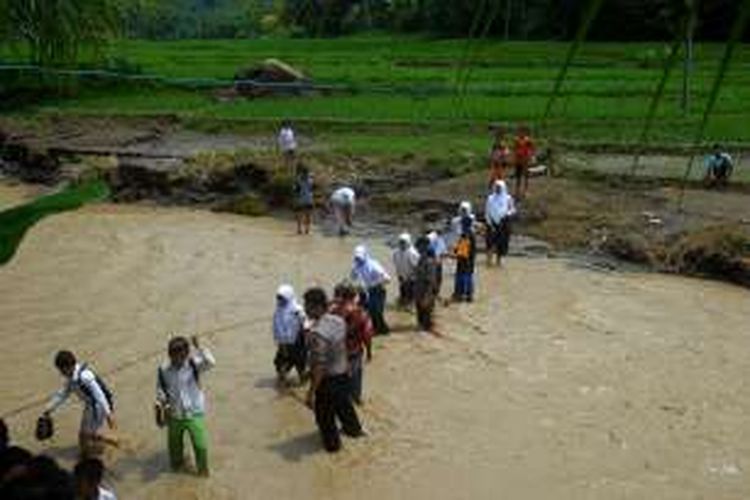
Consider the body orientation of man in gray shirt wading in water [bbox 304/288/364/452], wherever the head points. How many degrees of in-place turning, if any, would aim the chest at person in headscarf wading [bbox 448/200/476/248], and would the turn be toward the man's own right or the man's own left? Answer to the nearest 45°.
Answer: approximately 135° to the man's own right

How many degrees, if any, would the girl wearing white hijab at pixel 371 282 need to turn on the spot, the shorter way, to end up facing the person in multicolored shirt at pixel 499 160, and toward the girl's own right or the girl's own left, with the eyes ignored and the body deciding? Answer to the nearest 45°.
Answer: approximately 135° to the girl's own right

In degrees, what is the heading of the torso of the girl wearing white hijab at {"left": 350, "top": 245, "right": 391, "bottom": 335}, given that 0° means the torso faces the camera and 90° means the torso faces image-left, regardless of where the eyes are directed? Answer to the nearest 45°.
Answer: approximately 45°

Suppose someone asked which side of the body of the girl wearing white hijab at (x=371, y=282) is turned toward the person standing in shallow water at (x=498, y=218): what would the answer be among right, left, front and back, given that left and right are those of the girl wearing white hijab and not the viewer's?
back

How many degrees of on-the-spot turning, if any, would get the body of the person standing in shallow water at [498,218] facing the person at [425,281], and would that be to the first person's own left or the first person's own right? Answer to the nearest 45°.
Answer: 0° — they already face them

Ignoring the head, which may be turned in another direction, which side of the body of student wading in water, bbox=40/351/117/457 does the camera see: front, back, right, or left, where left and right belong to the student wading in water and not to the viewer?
left

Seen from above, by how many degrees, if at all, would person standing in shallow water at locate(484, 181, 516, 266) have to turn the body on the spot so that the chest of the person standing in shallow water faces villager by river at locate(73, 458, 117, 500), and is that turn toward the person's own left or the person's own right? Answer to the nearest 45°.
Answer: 0° — they already face them

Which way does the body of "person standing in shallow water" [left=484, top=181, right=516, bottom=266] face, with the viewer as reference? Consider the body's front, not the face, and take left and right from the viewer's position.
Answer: facing the viewer

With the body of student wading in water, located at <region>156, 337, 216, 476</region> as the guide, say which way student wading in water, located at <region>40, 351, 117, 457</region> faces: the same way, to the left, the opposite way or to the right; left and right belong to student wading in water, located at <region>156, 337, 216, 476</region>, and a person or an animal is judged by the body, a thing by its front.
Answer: to the right

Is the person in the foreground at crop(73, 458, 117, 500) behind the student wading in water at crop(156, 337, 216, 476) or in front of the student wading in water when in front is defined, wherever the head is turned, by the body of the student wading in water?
in front
